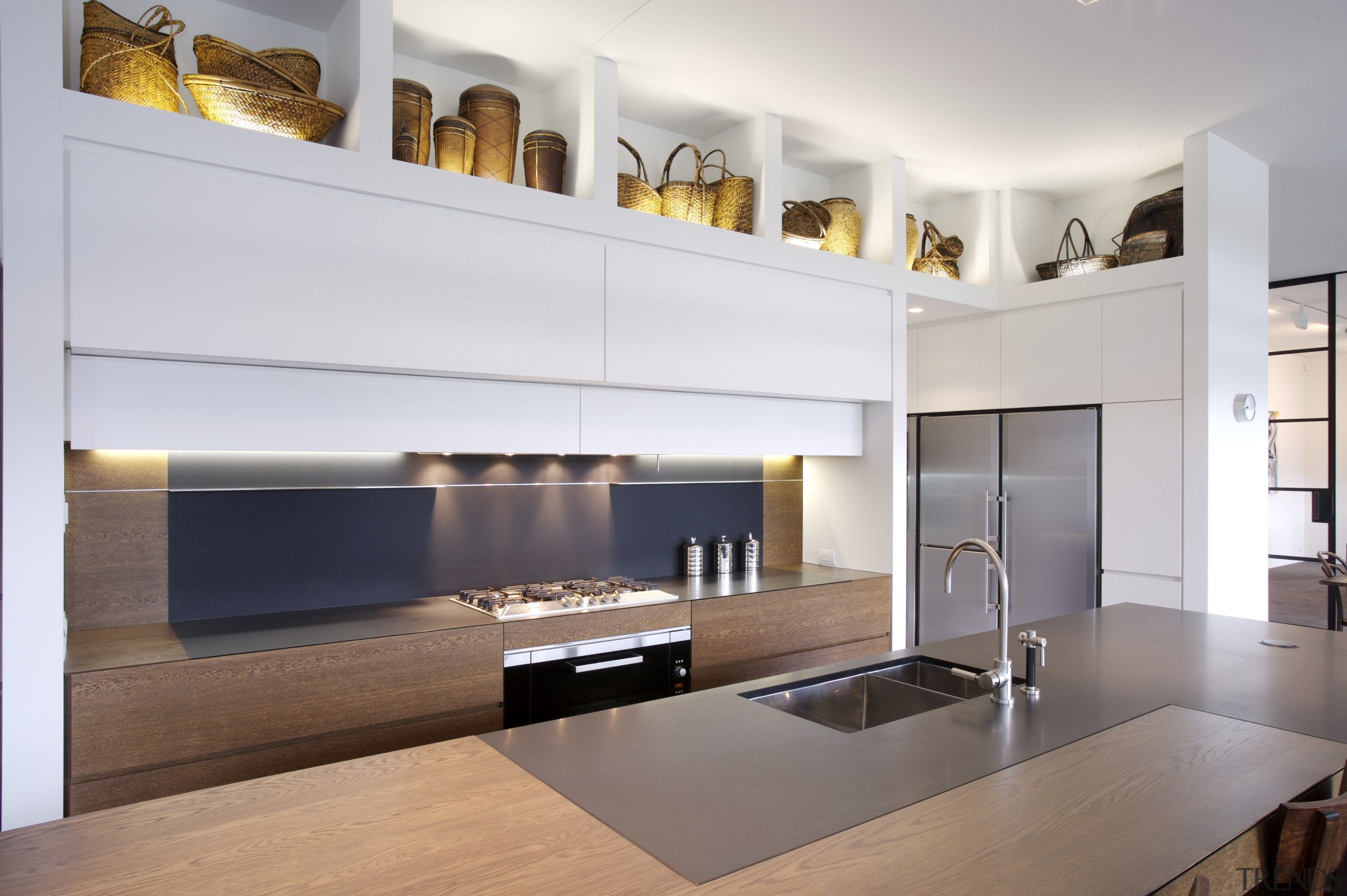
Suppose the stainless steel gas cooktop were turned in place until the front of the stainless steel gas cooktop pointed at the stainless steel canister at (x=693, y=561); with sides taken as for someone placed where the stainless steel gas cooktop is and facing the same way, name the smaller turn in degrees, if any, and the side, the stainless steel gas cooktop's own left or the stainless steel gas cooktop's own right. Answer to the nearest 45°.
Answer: approximately 90° to the stainless steel gas cooktop's own left

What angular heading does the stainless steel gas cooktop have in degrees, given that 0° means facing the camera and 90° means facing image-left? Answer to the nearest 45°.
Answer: approximately 315°

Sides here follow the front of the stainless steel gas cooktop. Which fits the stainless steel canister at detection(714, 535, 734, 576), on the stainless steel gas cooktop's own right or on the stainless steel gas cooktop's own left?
on the stainless steel gas cooktop's own left

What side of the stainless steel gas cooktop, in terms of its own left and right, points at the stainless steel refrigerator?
left

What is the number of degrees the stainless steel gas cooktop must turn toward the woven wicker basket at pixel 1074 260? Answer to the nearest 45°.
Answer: approximately 45° to its left

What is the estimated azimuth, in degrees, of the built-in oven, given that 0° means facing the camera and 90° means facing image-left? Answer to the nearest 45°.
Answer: approximately 315°

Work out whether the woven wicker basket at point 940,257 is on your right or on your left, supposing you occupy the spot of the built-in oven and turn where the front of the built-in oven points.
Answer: on your left
